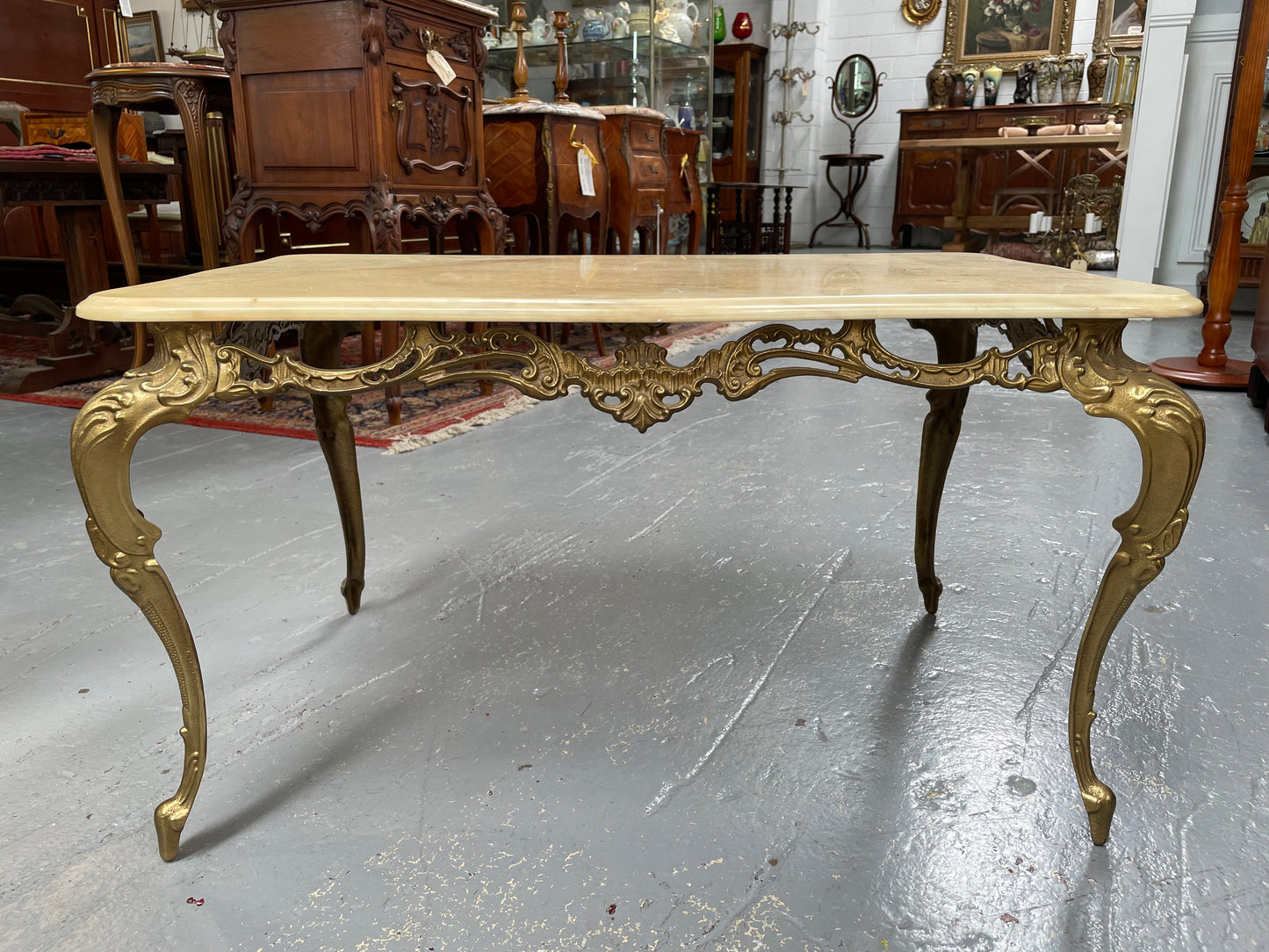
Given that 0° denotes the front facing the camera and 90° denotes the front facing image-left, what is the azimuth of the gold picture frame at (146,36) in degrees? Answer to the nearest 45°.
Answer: approximately 0°

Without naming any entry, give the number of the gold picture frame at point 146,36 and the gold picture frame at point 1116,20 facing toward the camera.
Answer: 2

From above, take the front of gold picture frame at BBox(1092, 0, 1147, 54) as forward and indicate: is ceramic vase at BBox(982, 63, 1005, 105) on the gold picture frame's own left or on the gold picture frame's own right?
on the gold picture frame's own right

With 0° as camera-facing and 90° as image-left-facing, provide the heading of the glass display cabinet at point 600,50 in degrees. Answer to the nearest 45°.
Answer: approximately 0°

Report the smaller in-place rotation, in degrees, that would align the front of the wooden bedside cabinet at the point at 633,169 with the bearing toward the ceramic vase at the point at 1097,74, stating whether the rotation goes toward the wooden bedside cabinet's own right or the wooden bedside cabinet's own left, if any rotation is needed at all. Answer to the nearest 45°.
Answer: approximately 90° to the wooden bedside cabinet's own left

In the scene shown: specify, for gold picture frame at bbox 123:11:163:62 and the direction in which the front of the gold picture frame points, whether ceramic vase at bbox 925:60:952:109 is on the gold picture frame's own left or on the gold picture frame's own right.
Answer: on the gold picture frame's own left

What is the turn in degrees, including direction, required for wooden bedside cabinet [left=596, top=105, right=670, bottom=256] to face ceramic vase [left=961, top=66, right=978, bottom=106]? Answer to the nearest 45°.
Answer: approximately 90° to its left

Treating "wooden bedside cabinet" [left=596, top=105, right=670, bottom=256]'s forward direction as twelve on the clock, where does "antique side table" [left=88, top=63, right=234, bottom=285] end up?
The antique side table is roughly at 3 o'clock from the wooden bedside cabinet.

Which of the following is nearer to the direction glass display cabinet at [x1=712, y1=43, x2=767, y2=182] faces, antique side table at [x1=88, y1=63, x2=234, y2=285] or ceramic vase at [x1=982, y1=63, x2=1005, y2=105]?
the antique side table

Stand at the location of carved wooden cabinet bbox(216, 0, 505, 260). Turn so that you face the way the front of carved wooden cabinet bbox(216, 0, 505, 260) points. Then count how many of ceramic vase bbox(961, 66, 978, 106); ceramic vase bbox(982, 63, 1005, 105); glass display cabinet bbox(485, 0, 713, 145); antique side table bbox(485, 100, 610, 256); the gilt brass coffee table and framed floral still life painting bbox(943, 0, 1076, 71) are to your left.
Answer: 5

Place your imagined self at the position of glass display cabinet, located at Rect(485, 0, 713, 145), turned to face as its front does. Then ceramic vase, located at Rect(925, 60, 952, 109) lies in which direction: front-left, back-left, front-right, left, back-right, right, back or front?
back-left
